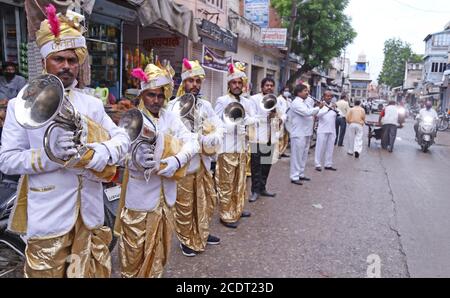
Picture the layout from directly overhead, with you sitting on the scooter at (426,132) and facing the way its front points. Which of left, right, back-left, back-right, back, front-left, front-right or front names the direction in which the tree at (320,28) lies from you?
back-right

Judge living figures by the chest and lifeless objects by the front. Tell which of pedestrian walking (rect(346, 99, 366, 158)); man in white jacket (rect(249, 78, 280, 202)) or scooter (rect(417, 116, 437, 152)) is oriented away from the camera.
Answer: the pedestrian walking

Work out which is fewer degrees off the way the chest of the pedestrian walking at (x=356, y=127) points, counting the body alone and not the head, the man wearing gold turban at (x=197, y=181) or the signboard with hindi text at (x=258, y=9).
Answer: the signboard with hindi text

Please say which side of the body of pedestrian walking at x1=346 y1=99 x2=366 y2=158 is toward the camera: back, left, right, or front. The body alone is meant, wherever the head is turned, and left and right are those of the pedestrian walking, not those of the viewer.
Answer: back
